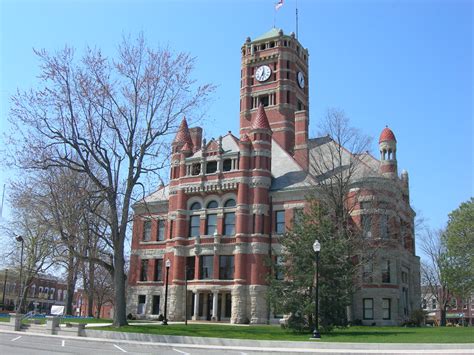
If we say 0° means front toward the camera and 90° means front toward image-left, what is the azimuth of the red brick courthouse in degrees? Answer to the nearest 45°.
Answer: approximately 45°

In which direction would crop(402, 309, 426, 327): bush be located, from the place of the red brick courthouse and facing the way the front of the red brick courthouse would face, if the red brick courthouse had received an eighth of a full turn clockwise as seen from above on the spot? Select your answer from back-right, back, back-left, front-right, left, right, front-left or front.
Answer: back

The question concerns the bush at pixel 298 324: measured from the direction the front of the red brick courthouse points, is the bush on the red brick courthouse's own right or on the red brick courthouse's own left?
on the red brick courthouse's own left
